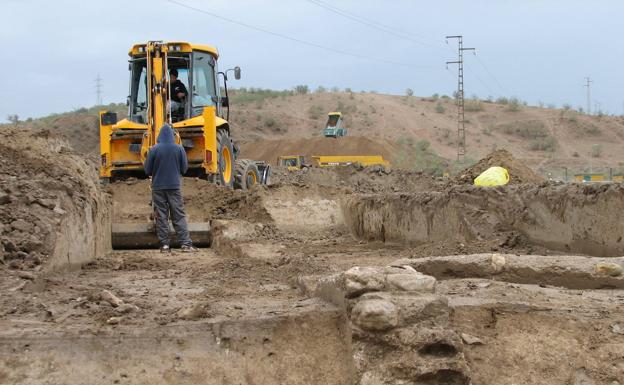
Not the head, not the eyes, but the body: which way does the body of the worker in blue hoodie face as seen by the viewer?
away from the camera

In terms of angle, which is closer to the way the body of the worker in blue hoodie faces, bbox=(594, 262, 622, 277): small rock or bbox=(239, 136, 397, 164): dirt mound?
the dirt mound

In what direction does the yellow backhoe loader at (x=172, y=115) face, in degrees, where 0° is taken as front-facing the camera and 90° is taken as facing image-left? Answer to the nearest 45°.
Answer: approximately 225°

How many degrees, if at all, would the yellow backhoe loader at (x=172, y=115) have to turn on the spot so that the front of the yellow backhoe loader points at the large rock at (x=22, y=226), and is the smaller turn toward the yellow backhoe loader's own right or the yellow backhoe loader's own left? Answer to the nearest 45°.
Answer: approximately 135° to the yellow backhoe loader's own right

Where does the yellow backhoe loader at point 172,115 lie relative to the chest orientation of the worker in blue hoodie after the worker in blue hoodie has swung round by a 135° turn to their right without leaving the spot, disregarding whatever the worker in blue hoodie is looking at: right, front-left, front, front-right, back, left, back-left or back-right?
back-left

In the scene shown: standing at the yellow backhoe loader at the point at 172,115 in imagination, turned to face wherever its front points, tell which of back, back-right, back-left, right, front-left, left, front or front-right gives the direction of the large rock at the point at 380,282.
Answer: back-right

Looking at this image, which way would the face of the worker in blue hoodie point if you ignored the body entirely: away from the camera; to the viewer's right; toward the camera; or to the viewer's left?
away from the camera

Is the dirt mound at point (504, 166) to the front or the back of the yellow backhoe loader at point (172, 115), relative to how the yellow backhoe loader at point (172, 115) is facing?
to the front

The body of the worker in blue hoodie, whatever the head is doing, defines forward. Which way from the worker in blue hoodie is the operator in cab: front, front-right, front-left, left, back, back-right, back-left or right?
front

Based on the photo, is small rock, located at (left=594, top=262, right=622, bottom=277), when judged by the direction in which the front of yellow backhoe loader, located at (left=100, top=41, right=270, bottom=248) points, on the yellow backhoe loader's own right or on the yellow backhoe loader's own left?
on the yellow backhoe loader's own right

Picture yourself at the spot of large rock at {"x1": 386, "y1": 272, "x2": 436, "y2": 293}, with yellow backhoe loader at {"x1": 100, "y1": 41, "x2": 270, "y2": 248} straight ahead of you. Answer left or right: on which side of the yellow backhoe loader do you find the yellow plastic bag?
right

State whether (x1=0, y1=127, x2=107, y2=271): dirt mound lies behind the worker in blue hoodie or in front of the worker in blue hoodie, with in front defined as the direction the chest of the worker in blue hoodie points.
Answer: behind
